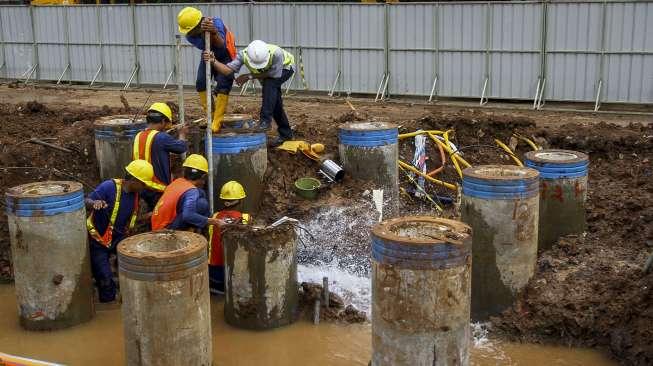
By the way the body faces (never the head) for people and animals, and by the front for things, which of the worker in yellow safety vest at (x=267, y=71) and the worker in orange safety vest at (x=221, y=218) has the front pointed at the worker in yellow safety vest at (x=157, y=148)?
the worker in yellow safety vest at (x=267, y=71)

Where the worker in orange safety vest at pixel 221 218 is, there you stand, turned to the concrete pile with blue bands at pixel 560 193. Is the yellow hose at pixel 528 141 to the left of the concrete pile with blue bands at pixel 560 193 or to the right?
left

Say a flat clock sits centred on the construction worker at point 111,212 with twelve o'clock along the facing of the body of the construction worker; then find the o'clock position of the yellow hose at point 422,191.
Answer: The yellow hose is roughly at 10 o'clock from the construction worker.

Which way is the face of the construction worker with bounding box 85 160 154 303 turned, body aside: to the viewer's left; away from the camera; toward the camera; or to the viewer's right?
to the viewer's right
